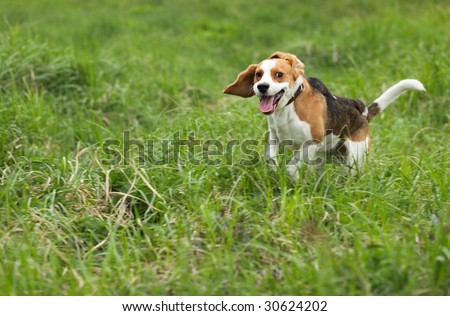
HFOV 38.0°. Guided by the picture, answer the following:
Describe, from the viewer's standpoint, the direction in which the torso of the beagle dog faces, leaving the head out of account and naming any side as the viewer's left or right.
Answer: facing the viewer and to the left of the viewer
